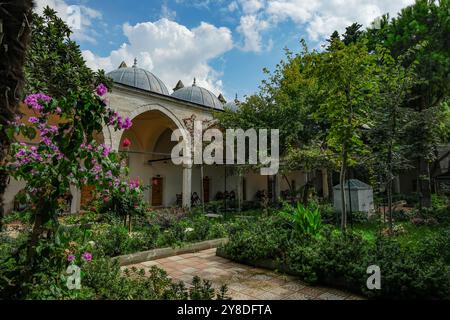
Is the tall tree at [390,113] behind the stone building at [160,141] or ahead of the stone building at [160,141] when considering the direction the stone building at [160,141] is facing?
ahead

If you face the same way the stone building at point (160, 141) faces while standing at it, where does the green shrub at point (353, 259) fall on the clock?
The green shrub is roughly at 1 o'clock from the stone building.

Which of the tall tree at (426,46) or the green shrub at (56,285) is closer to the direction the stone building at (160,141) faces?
the tall tree

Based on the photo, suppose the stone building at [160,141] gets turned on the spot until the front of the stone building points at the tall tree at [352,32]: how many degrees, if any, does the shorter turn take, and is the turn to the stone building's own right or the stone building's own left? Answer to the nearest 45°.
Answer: approximately 45° to the stone building's own left

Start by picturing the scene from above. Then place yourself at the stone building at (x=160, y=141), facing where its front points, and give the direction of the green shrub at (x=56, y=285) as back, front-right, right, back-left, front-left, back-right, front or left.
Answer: front-right

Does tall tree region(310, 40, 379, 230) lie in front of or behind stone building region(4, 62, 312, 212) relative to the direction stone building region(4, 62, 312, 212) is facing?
in front

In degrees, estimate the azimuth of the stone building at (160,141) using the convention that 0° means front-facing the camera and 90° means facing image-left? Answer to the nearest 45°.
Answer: approximately 315°

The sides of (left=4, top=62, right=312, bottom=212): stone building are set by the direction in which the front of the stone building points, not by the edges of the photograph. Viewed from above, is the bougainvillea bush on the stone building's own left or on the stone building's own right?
on the stone building's own right

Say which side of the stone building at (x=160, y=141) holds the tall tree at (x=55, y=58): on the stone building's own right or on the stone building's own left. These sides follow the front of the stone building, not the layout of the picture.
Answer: on the stone building's own right
